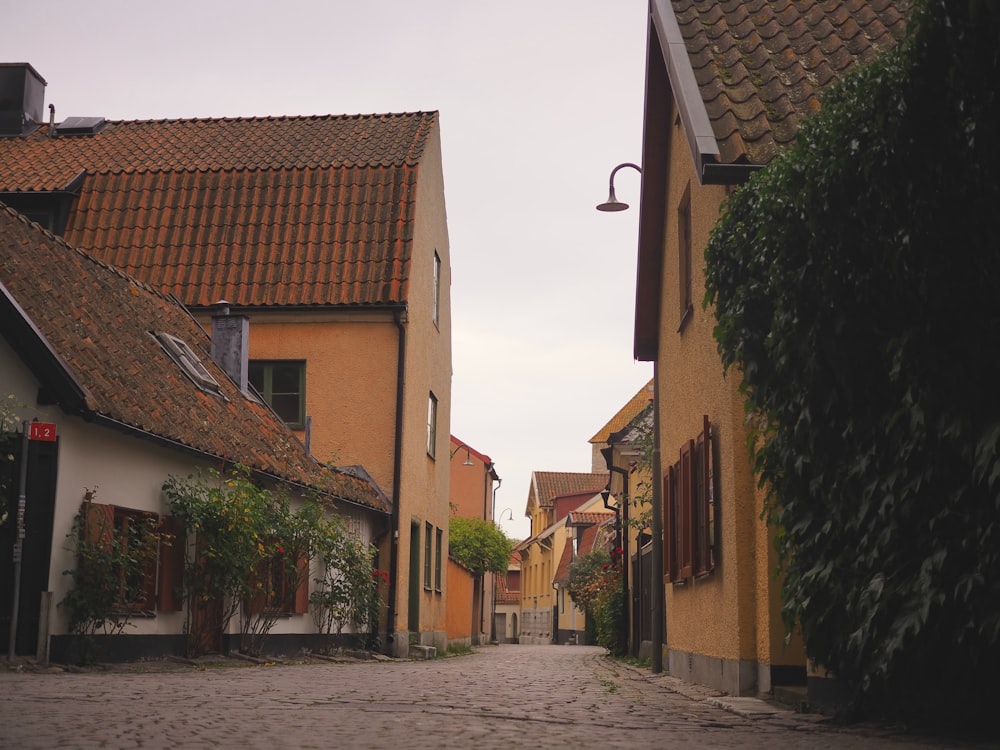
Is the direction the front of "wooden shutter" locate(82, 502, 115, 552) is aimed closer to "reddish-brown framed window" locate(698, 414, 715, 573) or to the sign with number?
the reddish-brown framed window

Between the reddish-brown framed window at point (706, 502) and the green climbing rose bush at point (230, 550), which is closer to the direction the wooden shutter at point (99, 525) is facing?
the reddish-brown framed window

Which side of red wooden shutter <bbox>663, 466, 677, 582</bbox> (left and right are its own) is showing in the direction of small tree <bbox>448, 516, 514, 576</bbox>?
right

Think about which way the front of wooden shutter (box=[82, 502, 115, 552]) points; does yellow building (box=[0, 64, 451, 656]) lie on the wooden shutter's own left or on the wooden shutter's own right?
on the wooden shutter's own left

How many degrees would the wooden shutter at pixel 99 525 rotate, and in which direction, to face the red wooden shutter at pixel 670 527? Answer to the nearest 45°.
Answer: approximately 45° to its left

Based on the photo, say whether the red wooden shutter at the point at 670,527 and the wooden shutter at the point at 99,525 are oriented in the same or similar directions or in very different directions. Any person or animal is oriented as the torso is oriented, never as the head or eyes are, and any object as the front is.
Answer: very different directions

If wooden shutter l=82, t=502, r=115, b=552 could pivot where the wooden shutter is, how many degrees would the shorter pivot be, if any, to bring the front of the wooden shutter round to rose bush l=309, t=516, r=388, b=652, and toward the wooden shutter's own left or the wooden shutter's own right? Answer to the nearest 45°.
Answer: approximately 90° to the wooden shutter's own left

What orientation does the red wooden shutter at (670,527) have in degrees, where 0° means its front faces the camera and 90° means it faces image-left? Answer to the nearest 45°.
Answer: approximately 90°

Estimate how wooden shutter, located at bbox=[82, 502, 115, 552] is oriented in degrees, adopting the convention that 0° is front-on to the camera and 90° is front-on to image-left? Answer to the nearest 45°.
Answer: approximately 315°

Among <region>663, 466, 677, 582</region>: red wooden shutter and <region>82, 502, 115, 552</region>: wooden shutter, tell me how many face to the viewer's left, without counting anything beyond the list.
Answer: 1

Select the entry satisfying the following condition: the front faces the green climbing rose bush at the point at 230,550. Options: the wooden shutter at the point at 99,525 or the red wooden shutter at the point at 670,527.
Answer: the red wooden shutter
